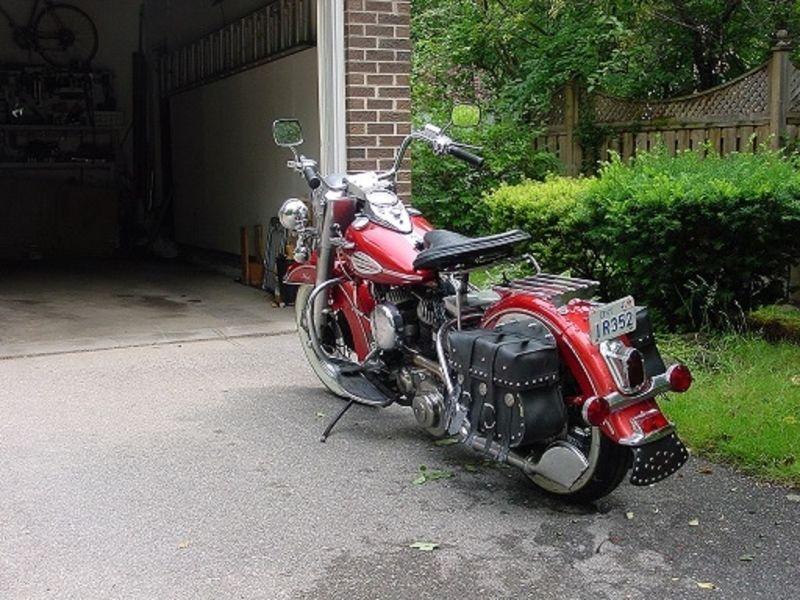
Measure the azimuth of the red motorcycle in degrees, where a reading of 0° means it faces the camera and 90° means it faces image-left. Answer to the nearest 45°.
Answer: approximately 135°

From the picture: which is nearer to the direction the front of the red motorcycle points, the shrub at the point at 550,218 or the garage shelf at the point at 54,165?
the garage shelf

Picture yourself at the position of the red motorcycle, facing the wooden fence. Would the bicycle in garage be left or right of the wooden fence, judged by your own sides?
left

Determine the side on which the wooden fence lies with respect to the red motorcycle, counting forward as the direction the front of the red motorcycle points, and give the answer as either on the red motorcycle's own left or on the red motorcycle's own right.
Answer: on the red motorcycle's own right

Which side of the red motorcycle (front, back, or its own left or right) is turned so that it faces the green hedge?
right

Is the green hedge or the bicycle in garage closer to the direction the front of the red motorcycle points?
the bicycle in garage

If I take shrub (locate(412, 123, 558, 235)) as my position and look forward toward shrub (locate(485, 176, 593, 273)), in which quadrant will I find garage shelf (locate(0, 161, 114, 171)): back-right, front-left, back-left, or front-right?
back-right

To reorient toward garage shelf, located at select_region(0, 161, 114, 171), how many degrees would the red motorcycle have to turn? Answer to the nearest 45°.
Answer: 0° — it already faces it

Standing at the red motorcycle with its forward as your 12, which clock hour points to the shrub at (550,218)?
The shrub is roughly at 2 o'clock from the red motorcycle.
